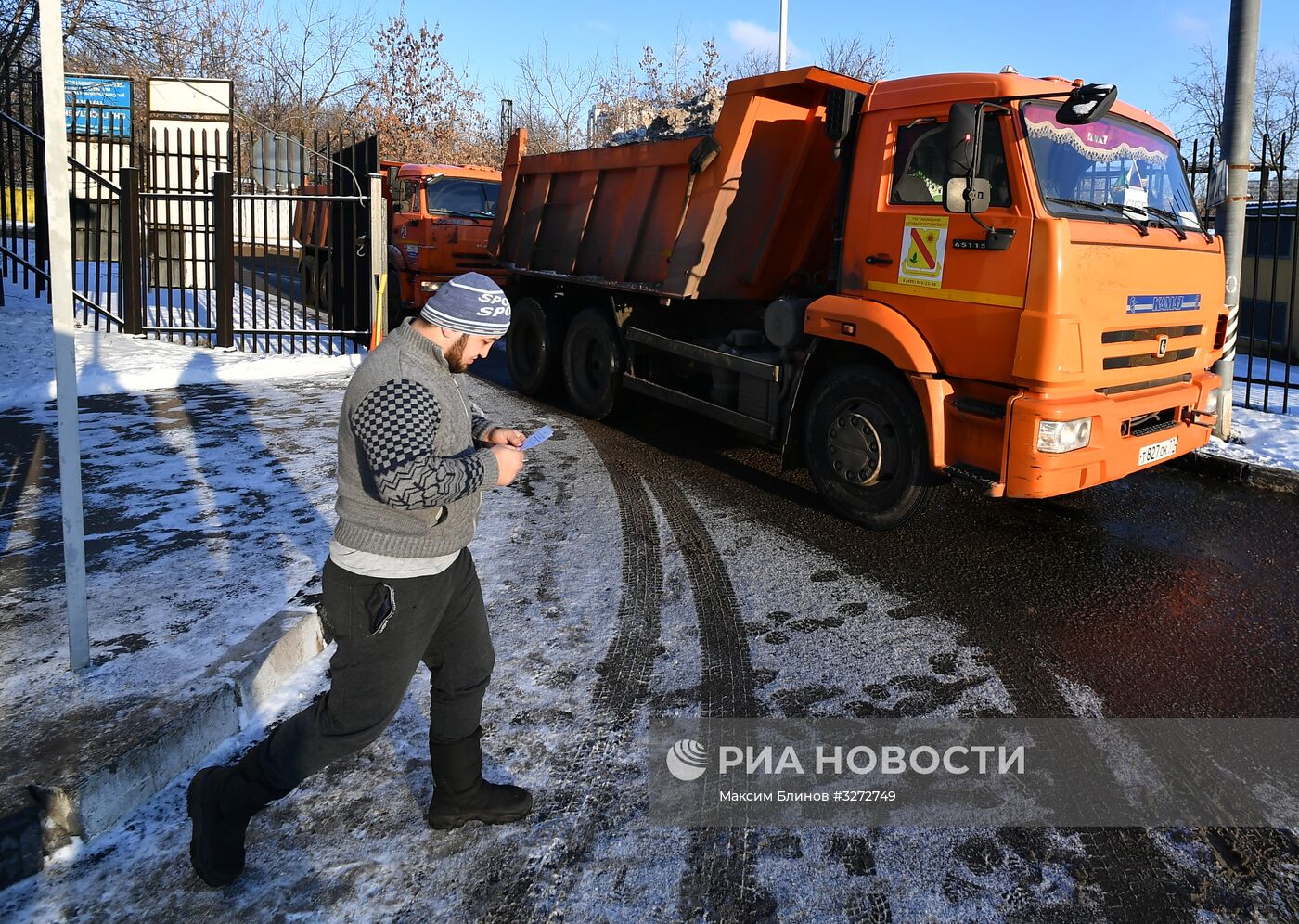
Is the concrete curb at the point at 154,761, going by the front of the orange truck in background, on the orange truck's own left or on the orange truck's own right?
on the orange truck's own right

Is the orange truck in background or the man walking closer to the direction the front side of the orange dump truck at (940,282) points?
the man walking

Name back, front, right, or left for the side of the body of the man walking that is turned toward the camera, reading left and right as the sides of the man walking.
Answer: right

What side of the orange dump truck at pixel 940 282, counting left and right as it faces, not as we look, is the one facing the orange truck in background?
back

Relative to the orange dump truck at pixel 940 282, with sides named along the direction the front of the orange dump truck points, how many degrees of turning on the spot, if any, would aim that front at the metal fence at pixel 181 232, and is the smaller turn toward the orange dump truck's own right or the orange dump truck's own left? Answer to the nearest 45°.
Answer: approximately 180°

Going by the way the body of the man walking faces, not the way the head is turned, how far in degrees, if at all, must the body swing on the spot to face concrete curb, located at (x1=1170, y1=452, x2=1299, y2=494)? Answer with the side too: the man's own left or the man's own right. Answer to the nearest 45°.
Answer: approximately 45° to the man's own left

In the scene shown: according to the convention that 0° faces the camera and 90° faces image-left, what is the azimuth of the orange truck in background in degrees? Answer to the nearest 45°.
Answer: approximately 315°

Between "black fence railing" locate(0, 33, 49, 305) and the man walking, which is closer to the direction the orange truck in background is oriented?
the man walking

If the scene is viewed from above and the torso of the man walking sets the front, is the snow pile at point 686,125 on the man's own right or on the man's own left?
on the man's own left
